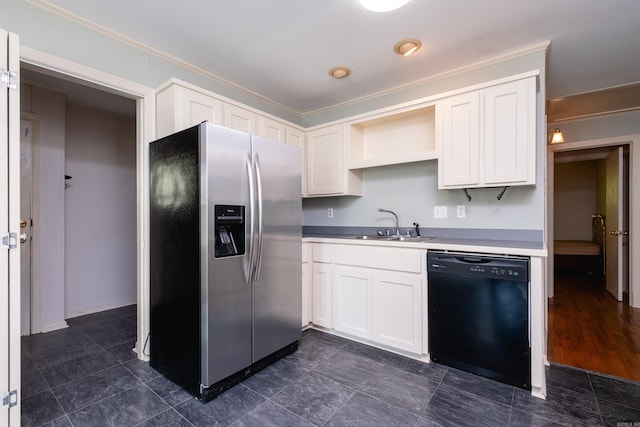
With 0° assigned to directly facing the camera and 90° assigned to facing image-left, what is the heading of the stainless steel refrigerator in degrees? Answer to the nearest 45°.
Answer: approximately 315°

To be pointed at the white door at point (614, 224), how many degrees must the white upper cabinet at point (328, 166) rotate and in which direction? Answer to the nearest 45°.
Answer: approximately 135° to its left

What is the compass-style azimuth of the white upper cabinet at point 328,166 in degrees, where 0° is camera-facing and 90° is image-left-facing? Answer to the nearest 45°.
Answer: approximately 45°

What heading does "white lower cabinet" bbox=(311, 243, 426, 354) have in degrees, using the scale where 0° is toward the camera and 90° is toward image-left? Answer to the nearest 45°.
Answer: approximately 45°
